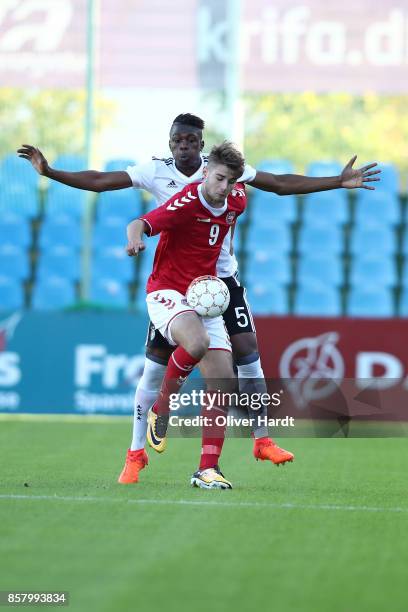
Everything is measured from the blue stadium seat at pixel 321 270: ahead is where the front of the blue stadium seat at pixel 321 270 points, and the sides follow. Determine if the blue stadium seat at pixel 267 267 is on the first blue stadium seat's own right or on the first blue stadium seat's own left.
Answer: on the first blue stadium seat's own right

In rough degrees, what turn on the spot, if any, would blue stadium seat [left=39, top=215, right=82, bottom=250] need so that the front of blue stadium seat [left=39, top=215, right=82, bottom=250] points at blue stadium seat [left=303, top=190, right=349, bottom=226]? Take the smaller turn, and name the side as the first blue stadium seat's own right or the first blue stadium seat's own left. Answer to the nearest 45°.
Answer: approximately 90° to the first blue stadium seat's own left

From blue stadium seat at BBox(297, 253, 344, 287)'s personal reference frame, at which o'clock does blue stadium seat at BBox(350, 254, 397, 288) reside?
blue stadium seat at BBox(350, 254, 397, 288) is roughly at 9 o'clock from blue stadium seat at BBox(297, 253, 344, 287).

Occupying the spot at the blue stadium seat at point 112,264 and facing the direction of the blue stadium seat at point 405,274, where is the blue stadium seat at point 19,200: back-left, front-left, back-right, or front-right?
back-left

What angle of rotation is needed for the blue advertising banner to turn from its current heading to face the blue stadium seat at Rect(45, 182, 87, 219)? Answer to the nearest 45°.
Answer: approximately 180°

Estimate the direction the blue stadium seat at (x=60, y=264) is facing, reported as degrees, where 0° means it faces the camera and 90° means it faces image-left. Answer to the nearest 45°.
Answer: approximately 0°
